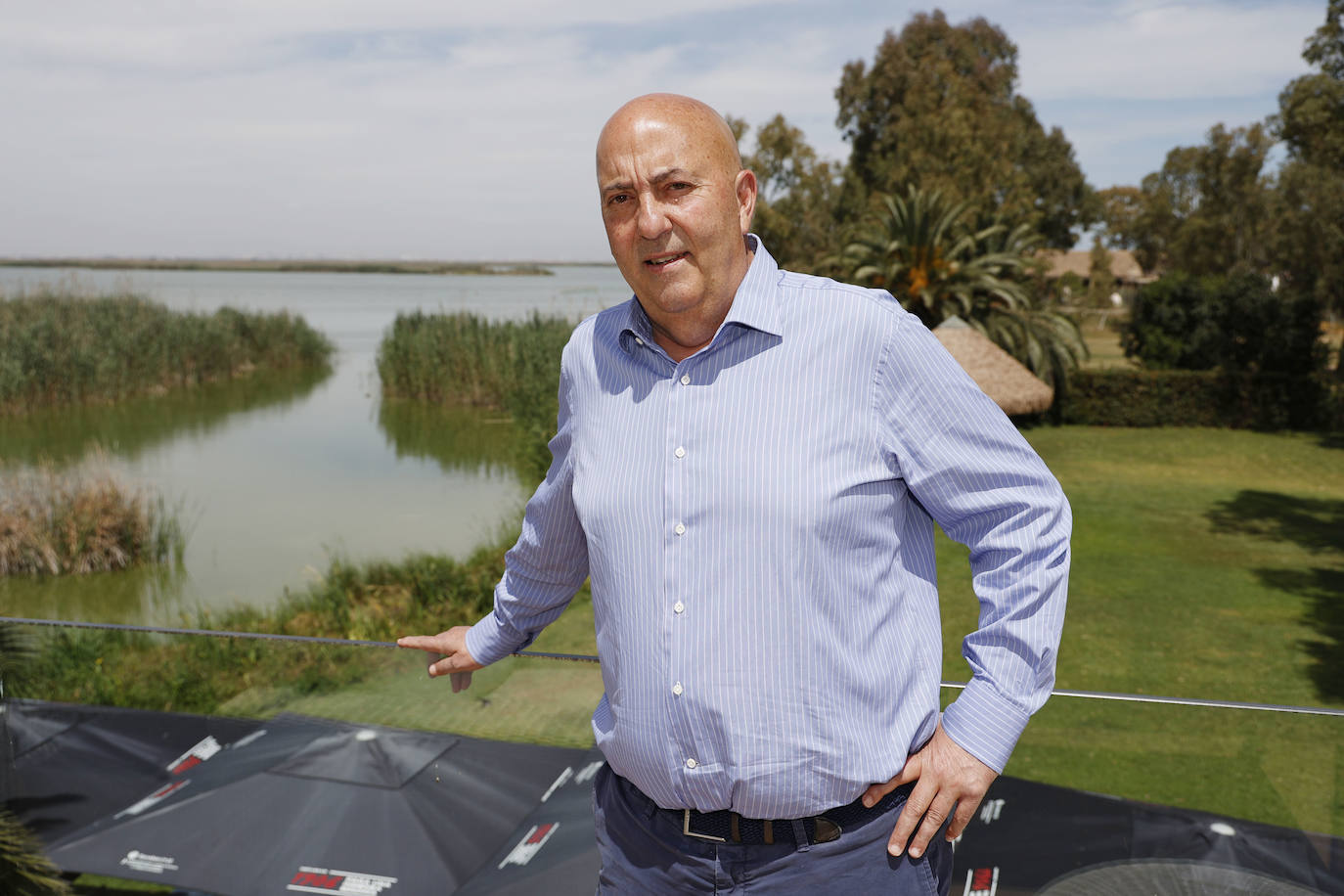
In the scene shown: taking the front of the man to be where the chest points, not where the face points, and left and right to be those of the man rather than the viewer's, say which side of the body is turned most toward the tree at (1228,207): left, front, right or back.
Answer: back

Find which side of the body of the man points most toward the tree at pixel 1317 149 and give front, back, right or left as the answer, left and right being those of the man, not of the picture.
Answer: back

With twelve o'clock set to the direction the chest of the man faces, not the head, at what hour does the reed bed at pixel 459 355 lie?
The reed bed is roughly at 4 o'clock from the man.

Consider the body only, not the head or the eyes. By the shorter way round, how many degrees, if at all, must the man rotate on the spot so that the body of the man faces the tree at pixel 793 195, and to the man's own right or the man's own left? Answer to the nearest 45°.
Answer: approximately 135° to the man's own right

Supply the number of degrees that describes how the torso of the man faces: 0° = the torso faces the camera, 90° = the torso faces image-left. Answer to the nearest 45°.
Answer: approximately 45°

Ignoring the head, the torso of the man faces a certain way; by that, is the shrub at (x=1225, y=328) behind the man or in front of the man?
behind

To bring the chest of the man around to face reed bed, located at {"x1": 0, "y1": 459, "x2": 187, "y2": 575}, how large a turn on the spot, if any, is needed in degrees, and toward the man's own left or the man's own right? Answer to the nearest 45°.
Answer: approximately 90° to the man's own right

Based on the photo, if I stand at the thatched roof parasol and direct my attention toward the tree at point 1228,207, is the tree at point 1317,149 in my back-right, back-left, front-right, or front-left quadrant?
front-right

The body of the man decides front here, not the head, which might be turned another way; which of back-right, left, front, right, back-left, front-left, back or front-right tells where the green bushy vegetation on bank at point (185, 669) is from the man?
right

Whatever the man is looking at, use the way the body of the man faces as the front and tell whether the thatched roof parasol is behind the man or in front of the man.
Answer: behind

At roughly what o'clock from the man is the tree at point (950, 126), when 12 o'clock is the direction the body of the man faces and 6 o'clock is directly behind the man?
The tree is roughly at 5 o'clock from the man.
